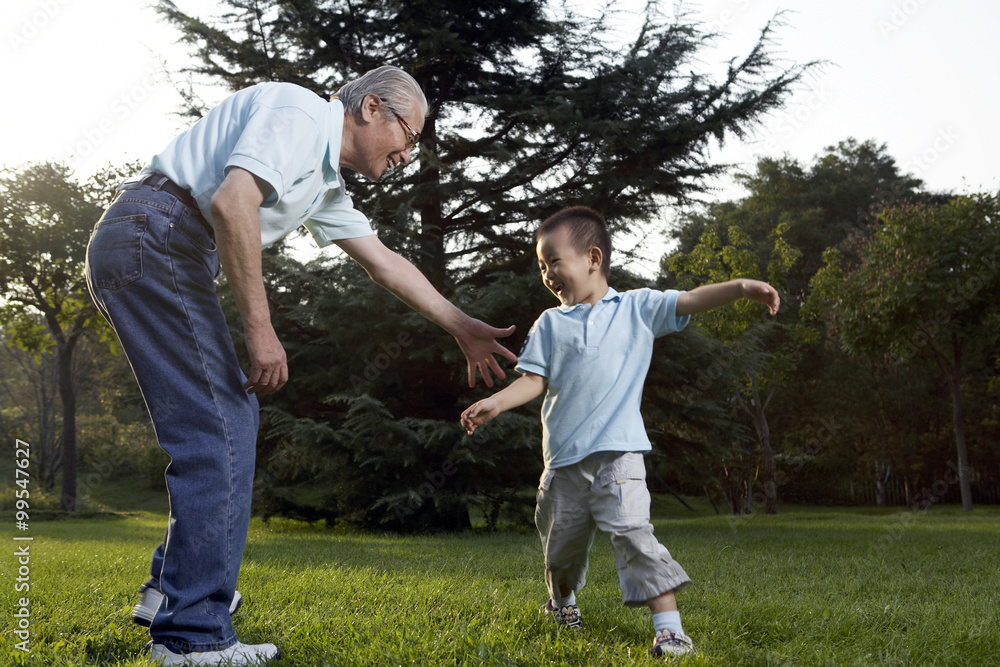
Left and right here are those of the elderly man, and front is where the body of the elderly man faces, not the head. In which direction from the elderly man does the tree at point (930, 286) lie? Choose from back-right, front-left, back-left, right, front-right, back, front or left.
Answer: front-left

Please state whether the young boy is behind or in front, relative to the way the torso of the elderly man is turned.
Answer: in front

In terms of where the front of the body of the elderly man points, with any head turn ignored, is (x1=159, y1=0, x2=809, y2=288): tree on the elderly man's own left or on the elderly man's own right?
on the elderly man's own left

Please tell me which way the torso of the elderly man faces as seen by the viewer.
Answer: to the viewer's right

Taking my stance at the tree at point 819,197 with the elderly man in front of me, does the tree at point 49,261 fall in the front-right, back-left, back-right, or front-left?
front-right

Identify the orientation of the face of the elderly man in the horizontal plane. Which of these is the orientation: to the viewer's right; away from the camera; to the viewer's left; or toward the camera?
to the viewer's right

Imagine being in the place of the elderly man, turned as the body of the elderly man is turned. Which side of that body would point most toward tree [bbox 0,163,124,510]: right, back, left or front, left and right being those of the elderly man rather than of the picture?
left

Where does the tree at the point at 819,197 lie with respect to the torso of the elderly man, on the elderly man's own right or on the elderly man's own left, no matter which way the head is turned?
on the elderly man's own left

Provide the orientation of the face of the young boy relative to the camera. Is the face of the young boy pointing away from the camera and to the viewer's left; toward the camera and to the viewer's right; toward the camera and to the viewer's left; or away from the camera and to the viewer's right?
toward the camera and to the viewer's left
